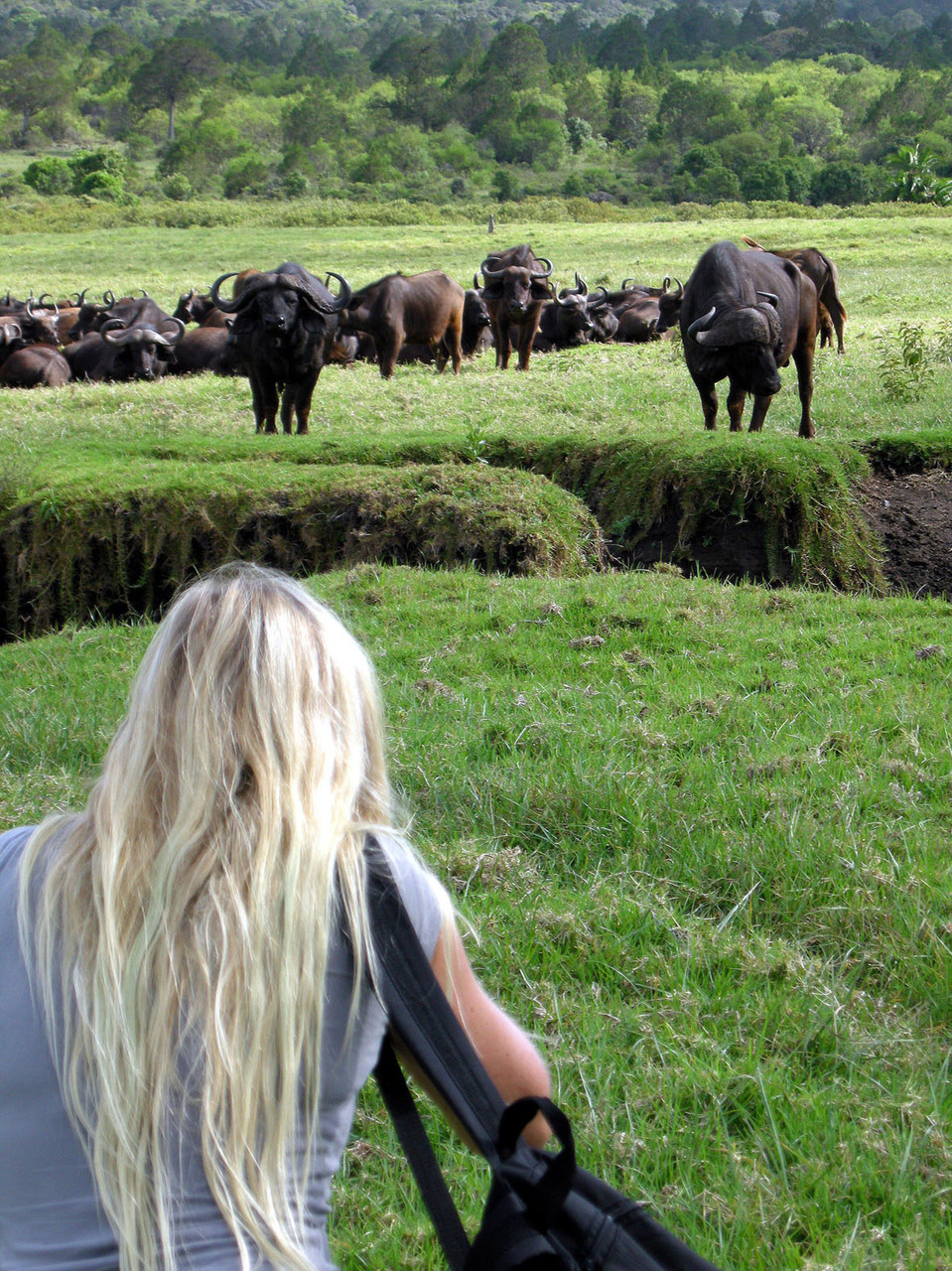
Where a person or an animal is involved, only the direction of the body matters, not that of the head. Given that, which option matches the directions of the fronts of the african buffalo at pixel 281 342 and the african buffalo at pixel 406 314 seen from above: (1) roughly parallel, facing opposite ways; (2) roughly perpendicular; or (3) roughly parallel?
roughly perpendicular

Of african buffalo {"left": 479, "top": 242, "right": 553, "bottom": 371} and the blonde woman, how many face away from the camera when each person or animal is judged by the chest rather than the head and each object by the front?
1

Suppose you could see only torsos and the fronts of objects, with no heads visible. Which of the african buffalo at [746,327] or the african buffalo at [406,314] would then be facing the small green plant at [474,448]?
the african buffalo at [746,327]

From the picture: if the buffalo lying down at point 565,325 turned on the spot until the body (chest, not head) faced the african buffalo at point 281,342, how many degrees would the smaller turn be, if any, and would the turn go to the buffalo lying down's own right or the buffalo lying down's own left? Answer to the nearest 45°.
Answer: approximately 45° to the buffalo lying down's own right

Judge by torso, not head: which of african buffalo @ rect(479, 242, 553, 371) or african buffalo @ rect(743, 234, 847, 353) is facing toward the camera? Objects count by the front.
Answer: african buffalo @ rect(479, 242, 553, 371)

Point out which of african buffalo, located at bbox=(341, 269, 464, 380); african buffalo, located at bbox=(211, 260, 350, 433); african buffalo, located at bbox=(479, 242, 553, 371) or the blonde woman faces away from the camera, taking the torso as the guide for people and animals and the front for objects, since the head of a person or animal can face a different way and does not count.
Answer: the blonde woman

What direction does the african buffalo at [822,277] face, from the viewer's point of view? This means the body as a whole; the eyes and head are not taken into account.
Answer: to the viewer's left

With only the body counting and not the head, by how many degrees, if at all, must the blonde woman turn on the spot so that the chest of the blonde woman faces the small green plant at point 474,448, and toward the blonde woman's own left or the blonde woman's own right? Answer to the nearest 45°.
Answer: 0° — they already face it

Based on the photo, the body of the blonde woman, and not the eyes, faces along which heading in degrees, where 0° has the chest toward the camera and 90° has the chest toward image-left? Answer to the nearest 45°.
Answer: approximately 180°

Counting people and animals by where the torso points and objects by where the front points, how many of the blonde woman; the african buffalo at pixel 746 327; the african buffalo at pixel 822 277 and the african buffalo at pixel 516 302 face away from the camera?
1

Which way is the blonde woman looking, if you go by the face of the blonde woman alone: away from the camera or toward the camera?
away from the camera

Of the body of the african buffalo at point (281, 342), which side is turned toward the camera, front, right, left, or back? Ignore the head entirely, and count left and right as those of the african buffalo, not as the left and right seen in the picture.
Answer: front

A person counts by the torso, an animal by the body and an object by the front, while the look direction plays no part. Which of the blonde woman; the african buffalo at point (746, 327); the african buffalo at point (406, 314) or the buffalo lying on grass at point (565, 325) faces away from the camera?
the blonde woman

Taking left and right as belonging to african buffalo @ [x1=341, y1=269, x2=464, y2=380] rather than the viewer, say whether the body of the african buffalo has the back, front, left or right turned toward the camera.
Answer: left

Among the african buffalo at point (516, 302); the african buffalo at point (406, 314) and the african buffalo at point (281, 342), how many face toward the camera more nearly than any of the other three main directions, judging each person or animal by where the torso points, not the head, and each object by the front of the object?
2

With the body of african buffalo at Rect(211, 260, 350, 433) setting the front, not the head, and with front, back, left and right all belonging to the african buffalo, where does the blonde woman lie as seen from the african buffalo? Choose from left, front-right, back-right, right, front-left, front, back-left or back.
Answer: front
